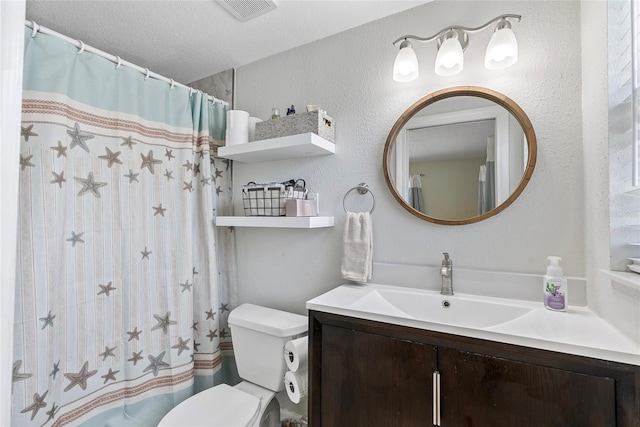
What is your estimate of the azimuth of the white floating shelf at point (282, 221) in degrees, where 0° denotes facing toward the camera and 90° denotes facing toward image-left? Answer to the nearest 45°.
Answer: approximately 45°

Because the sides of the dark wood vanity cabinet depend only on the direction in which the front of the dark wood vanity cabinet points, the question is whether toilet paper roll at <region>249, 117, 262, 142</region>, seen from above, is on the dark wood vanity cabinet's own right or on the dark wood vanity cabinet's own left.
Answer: on the dark wood vanity cabinet's own right

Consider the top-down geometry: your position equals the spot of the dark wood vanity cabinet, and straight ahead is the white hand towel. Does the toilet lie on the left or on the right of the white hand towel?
left

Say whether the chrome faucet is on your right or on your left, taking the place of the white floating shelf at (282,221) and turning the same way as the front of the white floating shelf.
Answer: on your left

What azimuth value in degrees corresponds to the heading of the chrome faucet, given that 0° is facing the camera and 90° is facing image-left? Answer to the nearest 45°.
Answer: approximately 45°

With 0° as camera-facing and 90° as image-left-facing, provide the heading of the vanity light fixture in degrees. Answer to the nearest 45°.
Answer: approximately 45°

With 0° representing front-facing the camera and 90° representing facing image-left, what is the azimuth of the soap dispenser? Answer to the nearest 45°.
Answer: approximately 0°
